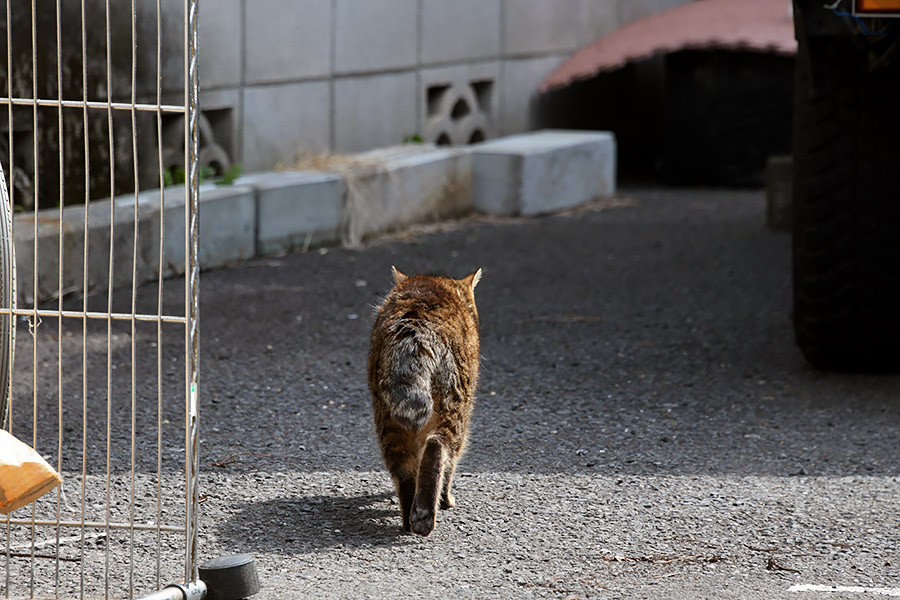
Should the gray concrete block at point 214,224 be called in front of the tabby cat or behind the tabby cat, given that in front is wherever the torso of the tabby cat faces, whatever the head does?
in front

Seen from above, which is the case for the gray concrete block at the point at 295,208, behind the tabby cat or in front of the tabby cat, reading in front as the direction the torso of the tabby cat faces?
in front

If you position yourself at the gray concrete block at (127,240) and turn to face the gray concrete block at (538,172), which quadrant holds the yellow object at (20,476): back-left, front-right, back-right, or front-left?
back-right

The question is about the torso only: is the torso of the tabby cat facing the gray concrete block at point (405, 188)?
yes

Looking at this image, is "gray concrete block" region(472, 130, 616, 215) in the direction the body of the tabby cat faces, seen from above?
yes

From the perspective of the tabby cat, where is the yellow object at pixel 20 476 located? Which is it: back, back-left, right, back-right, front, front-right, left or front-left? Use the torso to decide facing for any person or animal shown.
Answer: back-left

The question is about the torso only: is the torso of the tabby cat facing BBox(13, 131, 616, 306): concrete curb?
yes

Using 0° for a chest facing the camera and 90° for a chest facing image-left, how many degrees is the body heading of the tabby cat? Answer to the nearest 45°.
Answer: approximately 180°

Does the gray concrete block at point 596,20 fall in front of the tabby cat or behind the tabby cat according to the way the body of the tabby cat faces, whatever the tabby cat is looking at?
in front
